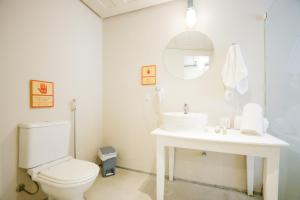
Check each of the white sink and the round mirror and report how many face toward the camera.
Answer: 2

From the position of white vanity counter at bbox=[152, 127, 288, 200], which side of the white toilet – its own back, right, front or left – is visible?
front

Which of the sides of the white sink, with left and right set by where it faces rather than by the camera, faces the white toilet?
right

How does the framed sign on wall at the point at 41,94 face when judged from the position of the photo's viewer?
facing the viewer and to the right of the viewer

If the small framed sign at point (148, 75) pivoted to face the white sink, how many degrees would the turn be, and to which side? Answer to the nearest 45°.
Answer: approximately 45° to its left

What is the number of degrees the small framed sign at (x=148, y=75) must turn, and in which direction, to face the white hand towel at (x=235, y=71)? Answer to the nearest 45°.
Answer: approximately 45° to its left

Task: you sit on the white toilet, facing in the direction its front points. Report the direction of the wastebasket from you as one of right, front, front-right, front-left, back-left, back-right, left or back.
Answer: left

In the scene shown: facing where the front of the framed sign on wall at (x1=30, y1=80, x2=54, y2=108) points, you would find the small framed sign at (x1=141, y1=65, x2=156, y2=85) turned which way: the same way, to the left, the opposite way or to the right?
to the right

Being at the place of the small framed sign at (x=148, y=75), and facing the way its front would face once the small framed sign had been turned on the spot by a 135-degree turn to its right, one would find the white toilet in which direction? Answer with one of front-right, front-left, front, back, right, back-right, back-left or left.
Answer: left

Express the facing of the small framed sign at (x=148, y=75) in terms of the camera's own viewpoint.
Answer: facing the viewer

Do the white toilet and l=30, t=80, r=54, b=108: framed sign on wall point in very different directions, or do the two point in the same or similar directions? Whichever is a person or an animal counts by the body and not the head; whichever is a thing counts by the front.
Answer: same or similar directions

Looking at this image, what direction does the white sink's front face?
toward the camera
